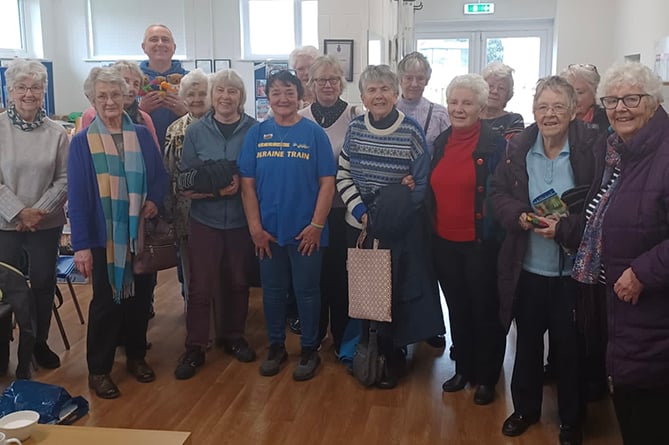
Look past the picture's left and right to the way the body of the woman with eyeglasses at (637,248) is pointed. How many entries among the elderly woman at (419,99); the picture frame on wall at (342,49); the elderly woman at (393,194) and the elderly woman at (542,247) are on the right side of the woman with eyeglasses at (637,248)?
4

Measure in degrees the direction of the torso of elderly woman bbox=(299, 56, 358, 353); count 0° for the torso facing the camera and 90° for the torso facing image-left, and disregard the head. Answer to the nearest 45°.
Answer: approximately 0°

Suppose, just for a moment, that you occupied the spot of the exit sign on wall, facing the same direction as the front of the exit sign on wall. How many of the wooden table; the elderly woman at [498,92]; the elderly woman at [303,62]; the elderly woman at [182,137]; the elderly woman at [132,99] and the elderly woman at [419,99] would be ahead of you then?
6

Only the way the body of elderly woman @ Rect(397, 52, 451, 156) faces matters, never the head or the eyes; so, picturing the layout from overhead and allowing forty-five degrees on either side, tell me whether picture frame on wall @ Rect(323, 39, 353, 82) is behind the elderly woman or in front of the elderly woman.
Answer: behind

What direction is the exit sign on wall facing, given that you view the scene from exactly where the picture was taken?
facing the viewer

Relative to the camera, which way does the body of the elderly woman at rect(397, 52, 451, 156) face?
toward the camera

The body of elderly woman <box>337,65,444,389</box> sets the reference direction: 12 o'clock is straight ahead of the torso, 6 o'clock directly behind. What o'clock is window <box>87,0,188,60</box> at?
The window is roughly at 5 o'clock from the elderly woman.

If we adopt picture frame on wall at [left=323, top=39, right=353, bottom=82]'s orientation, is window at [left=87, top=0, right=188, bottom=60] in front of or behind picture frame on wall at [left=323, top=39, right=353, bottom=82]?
behind

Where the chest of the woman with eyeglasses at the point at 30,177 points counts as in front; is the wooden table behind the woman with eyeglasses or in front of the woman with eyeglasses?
in front

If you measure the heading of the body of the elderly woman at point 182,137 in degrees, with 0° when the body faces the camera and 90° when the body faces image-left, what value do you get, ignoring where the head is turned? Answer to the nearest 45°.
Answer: approximately 0°

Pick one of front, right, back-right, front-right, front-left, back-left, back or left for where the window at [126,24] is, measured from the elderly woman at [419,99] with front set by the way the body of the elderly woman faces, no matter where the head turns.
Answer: back-right

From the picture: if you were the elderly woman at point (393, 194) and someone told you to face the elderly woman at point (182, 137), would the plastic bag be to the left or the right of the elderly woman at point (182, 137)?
left

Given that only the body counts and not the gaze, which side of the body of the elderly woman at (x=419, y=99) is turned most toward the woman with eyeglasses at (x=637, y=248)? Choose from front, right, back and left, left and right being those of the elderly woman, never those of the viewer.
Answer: front

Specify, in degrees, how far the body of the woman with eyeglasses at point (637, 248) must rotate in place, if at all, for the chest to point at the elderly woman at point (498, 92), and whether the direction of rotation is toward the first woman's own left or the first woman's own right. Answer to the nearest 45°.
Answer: approximately 90° to the first woman's own right
